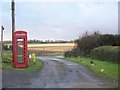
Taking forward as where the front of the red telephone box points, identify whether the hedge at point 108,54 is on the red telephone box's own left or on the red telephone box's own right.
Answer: on the red telephone box's own left

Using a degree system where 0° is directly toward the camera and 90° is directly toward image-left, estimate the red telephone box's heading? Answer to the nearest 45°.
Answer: approximately 0°
